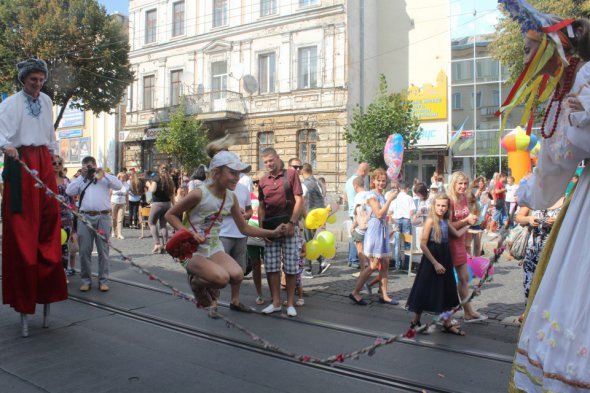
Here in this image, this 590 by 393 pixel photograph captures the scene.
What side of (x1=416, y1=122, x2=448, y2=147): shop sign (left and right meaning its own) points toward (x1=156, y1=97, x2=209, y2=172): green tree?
right

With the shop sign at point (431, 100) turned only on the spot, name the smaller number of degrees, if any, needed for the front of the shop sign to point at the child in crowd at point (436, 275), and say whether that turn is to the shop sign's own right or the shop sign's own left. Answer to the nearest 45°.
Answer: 0° — it already faces them

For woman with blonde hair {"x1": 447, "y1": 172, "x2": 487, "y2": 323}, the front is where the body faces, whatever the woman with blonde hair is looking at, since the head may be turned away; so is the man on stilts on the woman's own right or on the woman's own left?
on the woman's own right

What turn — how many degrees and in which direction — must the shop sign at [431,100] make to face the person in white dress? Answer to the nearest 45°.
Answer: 0° — it already faces them

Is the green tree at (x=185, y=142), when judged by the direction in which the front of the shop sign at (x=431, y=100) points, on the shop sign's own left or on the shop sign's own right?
on the shop sign's own right

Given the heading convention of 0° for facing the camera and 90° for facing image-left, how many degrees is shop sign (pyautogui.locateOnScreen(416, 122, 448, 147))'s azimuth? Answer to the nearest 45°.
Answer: approximately 0°

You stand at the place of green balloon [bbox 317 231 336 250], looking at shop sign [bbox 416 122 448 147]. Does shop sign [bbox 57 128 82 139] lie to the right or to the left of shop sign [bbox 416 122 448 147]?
left

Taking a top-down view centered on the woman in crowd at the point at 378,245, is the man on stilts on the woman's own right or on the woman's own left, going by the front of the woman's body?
on the woman's own right

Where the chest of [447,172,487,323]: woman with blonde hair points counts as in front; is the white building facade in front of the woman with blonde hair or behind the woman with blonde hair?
behind
